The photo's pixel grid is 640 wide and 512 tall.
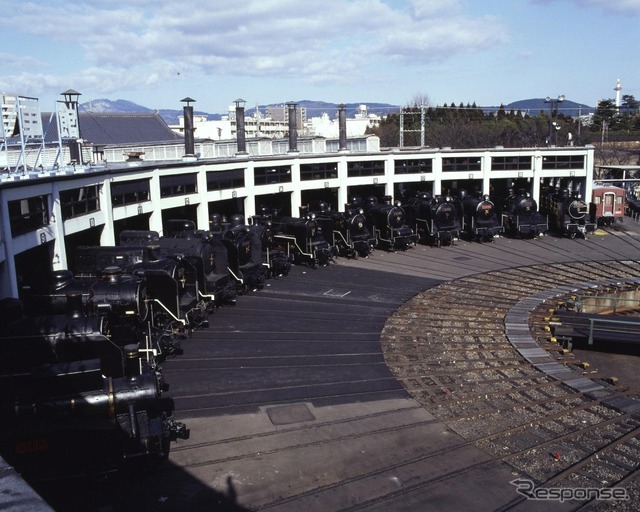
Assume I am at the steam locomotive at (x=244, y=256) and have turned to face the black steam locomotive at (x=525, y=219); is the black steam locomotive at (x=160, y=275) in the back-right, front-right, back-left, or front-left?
back-right

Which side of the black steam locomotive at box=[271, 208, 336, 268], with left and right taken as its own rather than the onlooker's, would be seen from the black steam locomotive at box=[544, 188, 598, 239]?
left

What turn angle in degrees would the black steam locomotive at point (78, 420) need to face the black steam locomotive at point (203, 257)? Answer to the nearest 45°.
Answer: approximately 90° to its left

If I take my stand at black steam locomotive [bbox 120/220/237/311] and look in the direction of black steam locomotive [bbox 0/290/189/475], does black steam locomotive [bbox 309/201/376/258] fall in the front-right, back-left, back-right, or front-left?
back-left

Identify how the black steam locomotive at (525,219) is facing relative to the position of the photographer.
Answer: facing the viewer and to the right of the viewer

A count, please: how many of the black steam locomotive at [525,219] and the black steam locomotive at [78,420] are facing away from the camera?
0

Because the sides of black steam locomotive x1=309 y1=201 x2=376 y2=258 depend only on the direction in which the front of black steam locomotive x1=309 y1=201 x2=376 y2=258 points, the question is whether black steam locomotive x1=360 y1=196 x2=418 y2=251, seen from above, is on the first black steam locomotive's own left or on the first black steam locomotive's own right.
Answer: on the first black steam locomotive's own left

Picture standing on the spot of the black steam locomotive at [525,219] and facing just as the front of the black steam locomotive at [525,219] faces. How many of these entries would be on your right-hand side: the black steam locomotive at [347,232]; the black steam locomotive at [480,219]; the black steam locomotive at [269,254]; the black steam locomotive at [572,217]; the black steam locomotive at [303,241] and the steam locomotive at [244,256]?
5

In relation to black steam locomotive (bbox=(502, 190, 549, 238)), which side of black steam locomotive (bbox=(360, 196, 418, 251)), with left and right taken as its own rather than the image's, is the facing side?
left

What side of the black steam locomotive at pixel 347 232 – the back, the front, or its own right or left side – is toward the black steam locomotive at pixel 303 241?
right

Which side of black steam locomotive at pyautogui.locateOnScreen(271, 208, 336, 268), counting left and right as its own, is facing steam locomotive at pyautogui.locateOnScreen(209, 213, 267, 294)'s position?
right

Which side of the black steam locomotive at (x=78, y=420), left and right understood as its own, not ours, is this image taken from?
right
